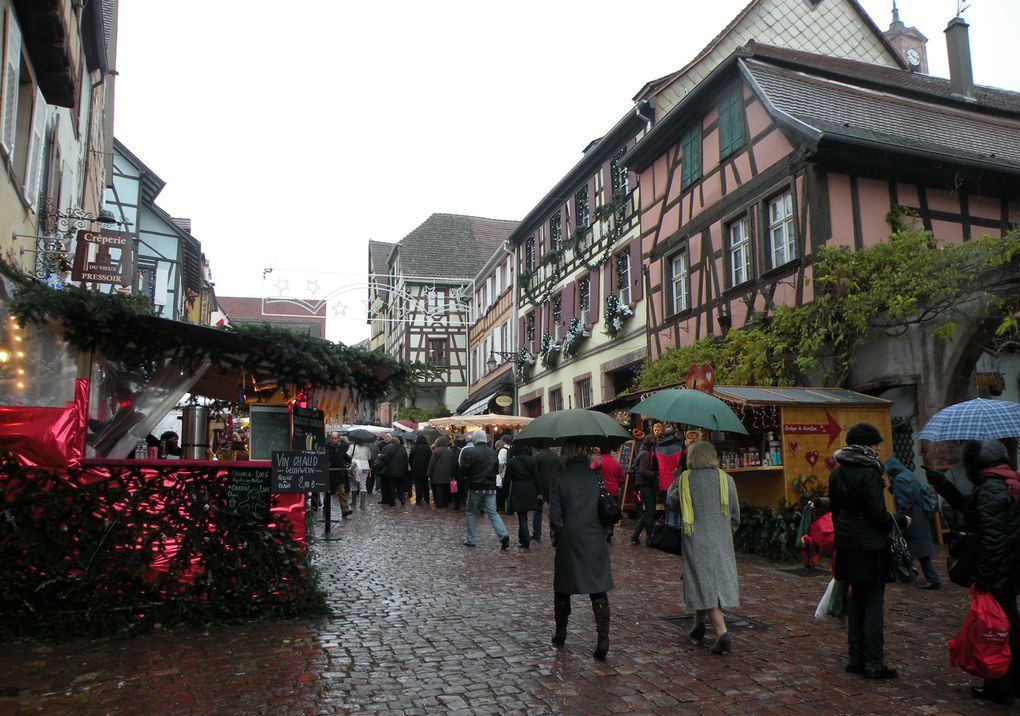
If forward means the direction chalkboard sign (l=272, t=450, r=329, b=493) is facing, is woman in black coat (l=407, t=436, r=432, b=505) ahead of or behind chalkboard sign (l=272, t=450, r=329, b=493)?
behind

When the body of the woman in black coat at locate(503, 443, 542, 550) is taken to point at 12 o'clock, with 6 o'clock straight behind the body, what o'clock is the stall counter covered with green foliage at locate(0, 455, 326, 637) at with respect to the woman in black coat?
The stall counter covered with green foliage is roughly at 7 o'clock from the woman in black coat.

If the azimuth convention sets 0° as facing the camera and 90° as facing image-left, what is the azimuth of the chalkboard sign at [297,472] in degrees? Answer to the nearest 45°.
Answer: approximately 0°

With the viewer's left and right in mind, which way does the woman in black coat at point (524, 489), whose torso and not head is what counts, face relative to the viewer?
facing away from the viewer

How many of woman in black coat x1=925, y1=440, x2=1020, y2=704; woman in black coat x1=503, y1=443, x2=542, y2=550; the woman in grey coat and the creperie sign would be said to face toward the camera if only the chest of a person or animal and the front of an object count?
1

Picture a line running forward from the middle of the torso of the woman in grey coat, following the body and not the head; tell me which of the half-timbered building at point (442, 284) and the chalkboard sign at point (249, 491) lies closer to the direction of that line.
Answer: the half-timbered building

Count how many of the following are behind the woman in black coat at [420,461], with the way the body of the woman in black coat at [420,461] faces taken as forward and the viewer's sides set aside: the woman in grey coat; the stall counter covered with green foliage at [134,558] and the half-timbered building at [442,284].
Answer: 2

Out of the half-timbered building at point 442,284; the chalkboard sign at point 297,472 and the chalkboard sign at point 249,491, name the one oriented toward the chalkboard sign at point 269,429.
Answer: the half-timbered building

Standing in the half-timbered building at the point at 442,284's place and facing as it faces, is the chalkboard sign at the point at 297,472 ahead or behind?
ahead

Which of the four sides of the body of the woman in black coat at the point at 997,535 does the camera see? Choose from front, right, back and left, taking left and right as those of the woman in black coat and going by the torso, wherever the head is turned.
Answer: left

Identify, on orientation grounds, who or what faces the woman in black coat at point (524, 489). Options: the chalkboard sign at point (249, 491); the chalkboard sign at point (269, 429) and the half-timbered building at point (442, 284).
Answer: the half-timbered building

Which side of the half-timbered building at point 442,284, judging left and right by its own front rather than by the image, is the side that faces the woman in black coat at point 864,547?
front

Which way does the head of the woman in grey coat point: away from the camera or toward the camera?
away from the camera

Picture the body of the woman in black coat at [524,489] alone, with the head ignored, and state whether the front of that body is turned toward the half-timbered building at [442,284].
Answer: yes

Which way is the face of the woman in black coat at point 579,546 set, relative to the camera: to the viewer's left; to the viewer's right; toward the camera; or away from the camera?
away from the camera
